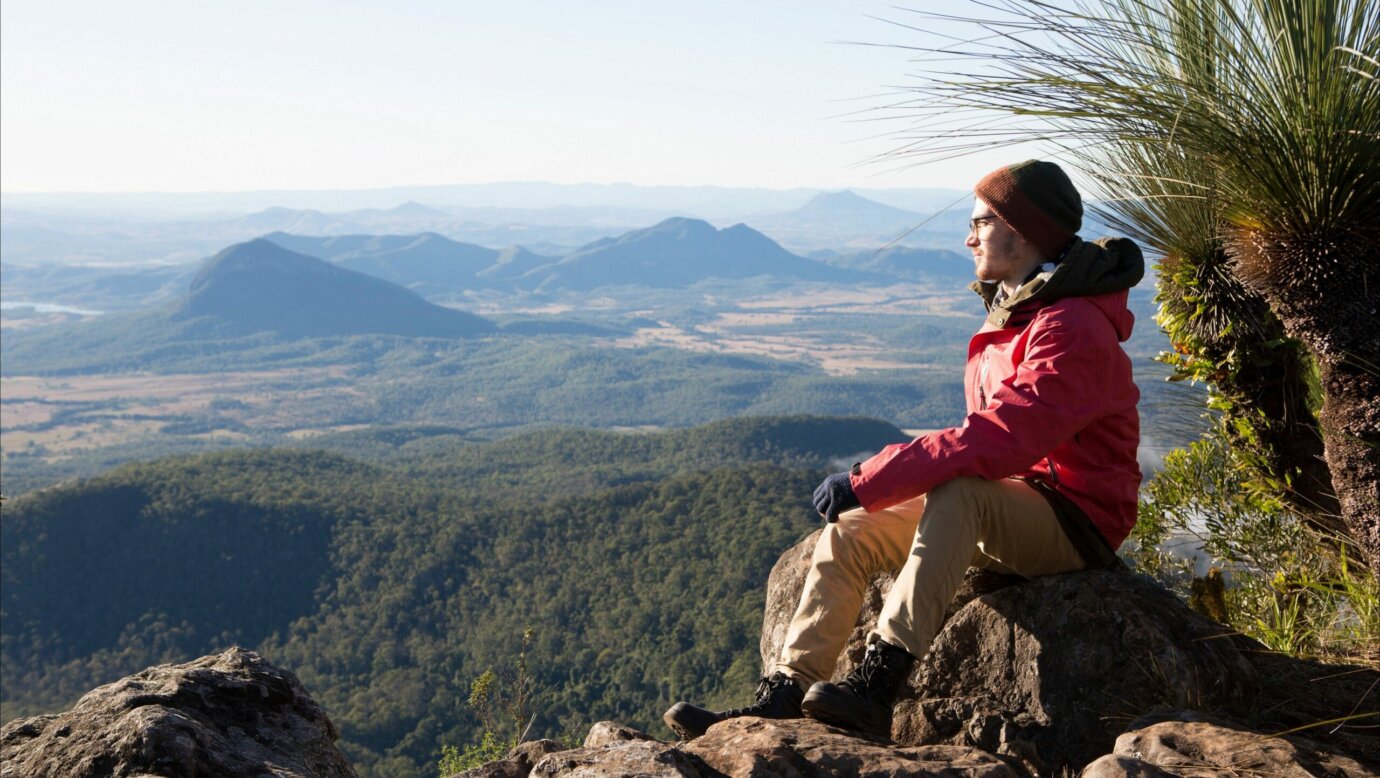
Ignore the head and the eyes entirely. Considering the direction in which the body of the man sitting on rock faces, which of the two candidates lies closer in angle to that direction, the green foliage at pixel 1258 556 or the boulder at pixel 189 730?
the boulder

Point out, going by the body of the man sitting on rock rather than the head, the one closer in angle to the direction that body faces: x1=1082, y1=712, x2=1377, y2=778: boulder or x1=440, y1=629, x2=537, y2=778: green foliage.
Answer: the green foliage

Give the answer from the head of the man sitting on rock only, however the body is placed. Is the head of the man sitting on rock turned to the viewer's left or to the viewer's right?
to the viewer's left

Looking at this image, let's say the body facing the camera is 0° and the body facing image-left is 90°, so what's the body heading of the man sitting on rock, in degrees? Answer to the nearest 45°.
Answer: approximately 90°
